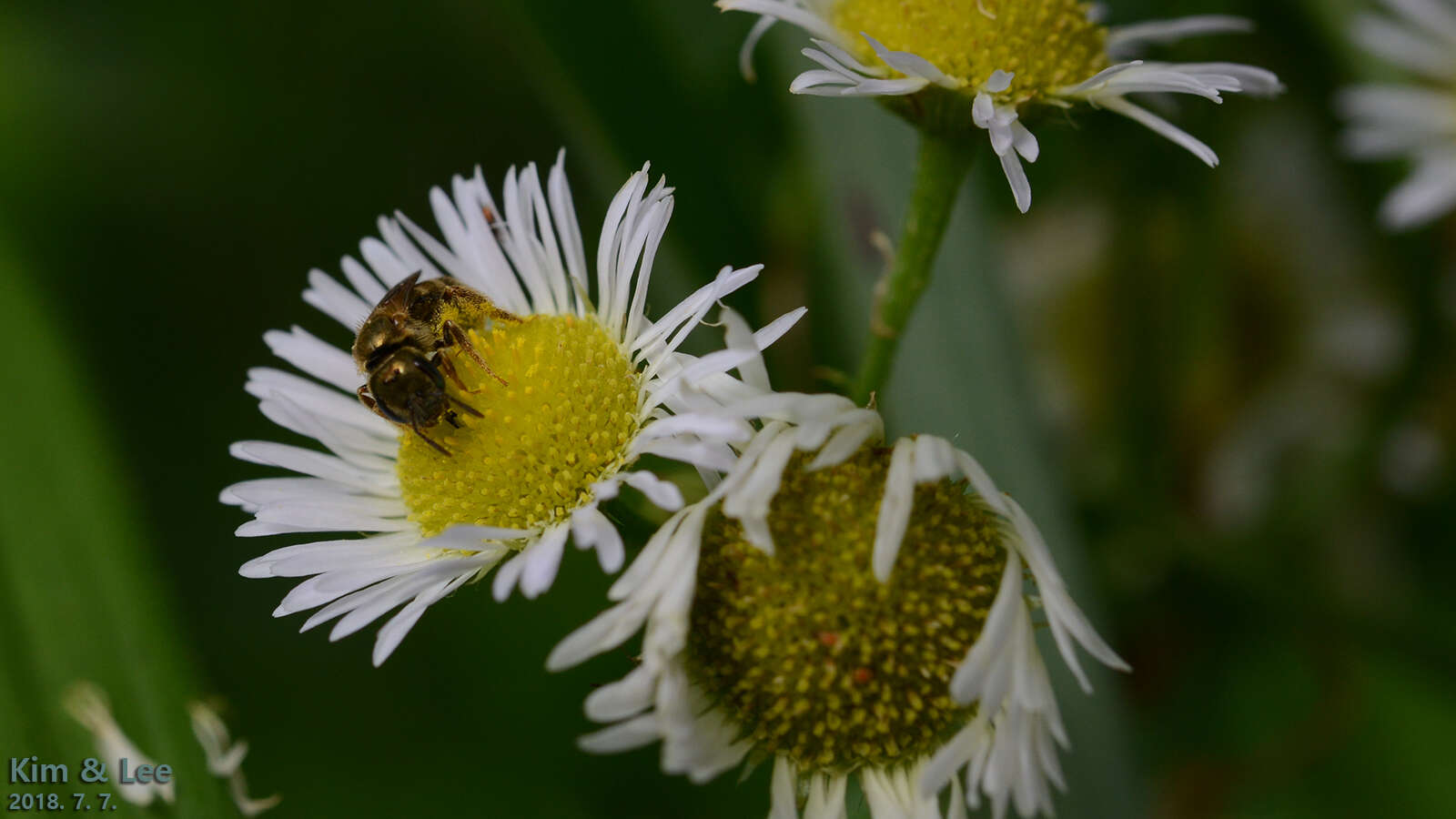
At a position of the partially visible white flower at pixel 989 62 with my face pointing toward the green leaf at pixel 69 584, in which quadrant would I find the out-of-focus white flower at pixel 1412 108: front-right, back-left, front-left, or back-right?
back-right

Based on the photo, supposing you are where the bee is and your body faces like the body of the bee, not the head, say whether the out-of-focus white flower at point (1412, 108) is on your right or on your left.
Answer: on your left
